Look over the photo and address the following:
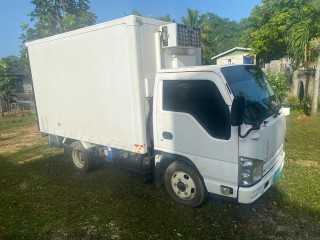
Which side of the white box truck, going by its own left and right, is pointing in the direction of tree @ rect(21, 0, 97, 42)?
back

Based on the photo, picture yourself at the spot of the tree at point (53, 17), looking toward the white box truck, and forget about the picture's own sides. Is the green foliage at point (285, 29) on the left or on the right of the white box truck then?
left

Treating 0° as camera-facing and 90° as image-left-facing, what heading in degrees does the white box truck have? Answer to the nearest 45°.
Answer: approximately 315°

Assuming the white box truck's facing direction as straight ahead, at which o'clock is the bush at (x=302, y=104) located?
The bush is roughly at 9 o'clock from the white box truck.

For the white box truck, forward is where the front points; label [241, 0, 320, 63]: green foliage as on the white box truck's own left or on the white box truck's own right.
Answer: on the white box truck's own left

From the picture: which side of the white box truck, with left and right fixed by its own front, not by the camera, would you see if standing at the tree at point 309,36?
left

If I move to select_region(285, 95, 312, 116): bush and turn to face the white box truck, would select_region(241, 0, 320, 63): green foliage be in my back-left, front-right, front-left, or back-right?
back-right
